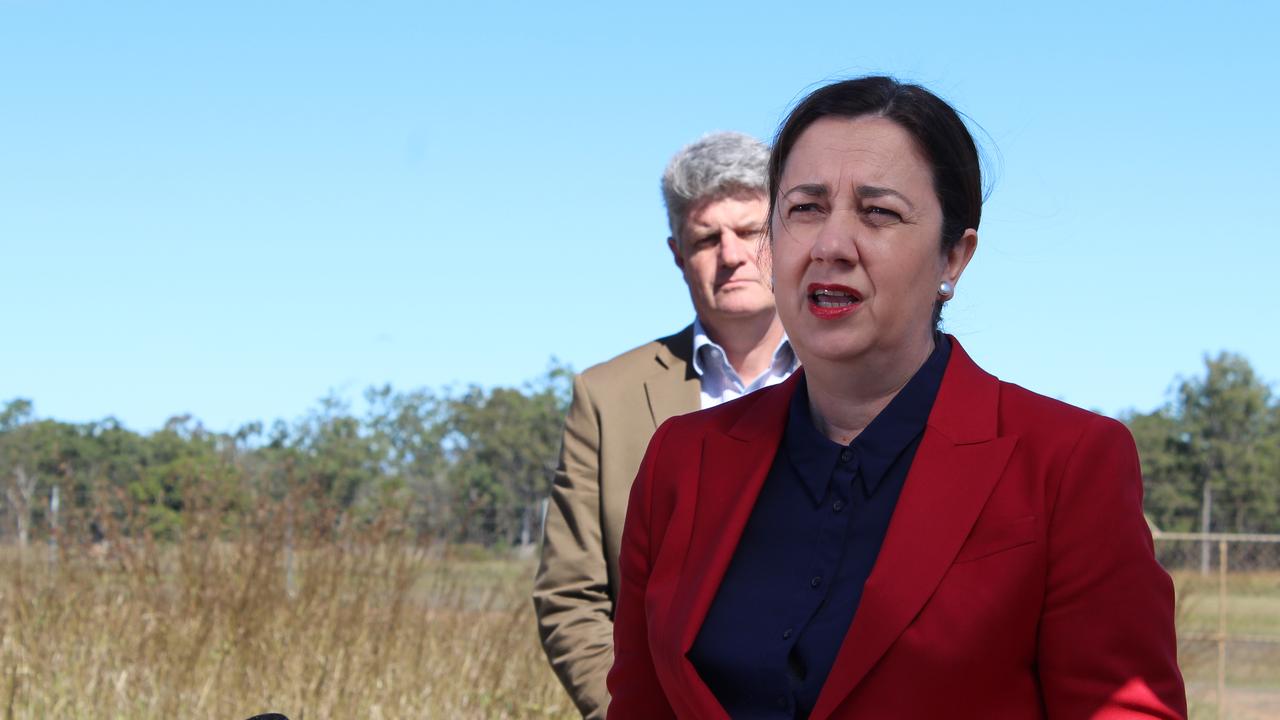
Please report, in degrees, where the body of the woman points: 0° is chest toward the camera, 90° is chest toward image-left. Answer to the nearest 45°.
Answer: approximately 45°

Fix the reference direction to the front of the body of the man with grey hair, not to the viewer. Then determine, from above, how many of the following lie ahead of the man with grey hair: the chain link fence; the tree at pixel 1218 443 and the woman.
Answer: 1

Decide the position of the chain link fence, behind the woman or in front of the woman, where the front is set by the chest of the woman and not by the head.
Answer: behind

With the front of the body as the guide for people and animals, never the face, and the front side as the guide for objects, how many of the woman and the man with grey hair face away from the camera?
0

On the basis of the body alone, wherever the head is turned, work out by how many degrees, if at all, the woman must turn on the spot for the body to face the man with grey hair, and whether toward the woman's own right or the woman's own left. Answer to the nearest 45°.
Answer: approximately 135° to the woman's own right

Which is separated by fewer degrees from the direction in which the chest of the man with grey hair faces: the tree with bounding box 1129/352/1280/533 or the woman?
the woman

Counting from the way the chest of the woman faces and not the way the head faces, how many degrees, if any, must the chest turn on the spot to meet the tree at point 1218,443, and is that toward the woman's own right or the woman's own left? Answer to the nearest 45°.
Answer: approximately 135° to the woman's own right

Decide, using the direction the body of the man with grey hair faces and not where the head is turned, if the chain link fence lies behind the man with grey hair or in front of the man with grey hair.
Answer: behind

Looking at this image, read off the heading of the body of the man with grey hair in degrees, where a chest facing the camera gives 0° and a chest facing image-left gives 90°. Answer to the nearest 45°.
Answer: approximately 0°
